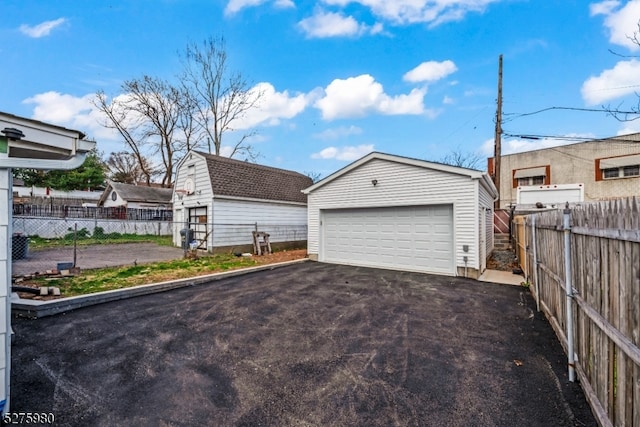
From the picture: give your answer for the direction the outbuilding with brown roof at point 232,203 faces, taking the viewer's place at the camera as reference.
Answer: facing the viewer and to the left of the viewer

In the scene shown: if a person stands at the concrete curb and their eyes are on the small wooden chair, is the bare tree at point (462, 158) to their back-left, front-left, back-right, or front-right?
front-right

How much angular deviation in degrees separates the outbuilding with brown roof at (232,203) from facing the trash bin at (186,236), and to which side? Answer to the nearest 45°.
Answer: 0° — it already faces it

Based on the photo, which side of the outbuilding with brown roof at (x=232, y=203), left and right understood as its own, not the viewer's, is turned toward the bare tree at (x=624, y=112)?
left

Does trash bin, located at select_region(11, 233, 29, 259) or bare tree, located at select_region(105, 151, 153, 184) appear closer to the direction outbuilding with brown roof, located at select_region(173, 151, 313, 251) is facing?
the trash bin

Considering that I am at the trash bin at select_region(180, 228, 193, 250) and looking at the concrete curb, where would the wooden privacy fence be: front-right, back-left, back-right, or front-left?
front-left

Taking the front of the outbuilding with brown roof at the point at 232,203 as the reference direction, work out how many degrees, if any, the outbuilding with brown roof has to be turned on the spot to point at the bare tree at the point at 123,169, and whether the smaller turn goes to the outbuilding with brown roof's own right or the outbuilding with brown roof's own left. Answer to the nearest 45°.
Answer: approximately 90° to the outbuilding with brown roof's own right

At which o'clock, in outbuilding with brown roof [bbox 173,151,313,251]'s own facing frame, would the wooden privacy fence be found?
The wooden privacy fence is roughly at 10 o'clock from the outbuilding with brown roof.

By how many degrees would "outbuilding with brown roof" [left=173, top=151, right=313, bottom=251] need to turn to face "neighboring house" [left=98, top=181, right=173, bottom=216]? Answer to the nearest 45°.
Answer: approximately 90° to its right

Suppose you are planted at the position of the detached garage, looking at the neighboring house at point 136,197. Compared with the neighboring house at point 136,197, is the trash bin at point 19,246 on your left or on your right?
left
